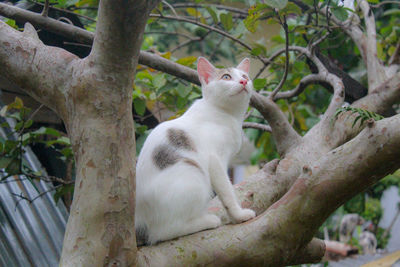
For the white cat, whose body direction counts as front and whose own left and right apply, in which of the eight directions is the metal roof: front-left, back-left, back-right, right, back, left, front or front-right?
back-left

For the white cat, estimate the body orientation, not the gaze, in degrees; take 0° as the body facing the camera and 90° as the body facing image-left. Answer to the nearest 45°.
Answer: approximately 270°
